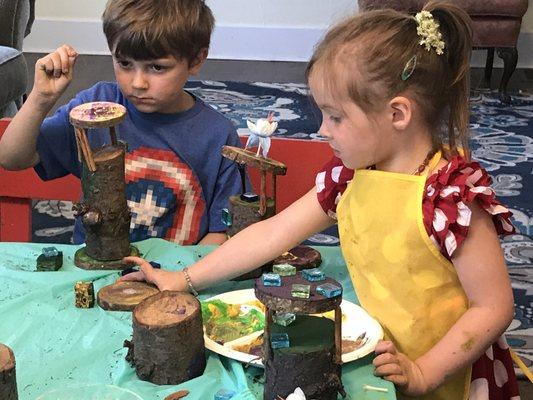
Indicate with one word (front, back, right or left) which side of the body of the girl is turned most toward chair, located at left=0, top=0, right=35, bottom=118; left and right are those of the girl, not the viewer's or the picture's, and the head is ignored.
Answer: right

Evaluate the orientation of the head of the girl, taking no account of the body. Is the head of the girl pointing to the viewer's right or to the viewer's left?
to the viewer's left

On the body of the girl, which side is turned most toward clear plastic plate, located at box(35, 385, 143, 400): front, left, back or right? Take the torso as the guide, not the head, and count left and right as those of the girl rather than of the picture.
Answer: front

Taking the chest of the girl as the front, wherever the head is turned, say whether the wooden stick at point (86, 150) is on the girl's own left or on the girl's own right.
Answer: on the girl's own right

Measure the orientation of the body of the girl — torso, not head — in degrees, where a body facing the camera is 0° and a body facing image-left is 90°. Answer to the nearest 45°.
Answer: approximately 45°

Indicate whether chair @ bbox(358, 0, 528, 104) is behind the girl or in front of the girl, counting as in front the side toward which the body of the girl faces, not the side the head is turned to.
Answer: behind

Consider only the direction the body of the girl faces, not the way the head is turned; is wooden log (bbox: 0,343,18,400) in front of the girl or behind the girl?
in front
